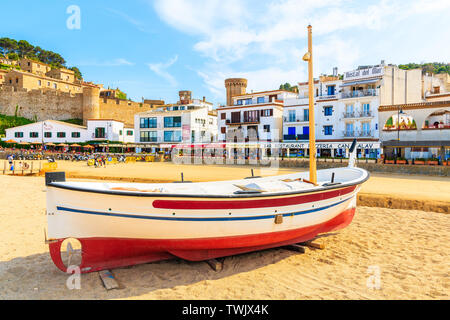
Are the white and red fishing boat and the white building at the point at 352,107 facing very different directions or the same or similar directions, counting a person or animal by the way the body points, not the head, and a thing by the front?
very different directions

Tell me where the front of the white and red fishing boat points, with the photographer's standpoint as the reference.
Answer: facing away from the viewer and to the right of the viewer

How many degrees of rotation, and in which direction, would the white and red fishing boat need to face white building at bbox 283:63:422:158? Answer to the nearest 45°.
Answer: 0° — it already faces it

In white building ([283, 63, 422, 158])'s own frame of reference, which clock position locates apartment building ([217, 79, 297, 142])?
The apartment building is roughly at 2 o'clock from the white building.

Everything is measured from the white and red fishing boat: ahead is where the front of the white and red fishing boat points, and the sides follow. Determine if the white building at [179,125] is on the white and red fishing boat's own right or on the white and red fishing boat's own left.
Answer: on the white and red fishing boat's own left

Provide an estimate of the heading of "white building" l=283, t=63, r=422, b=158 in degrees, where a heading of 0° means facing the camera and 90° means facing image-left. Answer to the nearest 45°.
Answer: approximately 45°

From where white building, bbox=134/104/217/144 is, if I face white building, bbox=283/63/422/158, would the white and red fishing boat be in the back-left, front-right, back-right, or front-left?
front-right

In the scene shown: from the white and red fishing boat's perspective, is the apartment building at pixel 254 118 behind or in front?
in front
